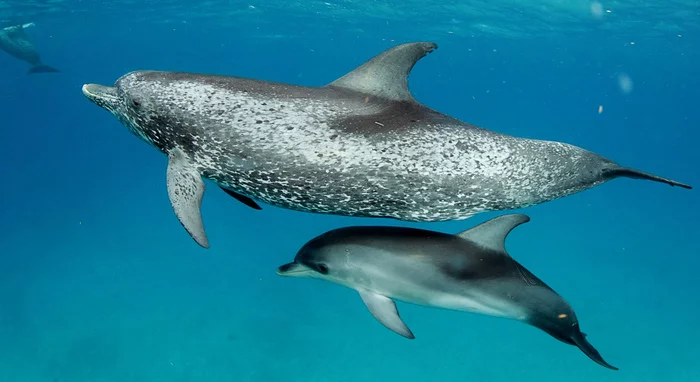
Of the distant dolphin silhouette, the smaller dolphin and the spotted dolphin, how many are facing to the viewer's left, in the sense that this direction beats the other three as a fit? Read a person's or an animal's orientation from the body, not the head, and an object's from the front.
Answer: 3

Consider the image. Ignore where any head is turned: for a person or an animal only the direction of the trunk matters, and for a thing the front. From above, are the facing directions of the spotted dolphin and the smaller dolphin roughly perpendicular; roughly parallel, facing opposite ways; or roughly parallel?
roughly parallel

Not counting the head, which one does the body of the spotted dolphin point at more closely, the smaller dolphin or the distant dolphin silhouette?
the distant dolphin silhouette

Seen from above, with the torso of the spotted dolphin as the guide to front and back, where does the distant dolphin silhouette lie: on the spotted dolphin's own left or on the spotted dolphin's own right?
on the spotted dolphin's own right

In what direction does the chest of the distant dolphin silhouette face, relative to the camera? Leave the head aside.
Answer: to the viewer's left

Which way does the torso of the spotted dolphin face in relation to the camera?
to the viewer's left

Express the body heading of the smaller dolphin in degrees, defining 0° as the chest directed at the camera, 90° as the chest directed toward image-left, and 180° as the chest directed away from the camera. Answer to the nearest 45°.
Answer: approximately 90°

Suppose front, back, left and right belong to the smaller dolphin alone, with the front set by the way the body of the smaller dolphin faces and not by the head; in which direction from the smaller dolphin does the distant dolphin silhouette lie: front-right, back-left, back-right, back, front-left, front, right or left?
front-right

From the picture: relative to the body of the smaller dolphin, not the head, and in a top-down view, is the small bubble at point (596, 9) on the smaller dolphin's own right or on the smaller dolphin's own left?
on the smaller dolphin's own right

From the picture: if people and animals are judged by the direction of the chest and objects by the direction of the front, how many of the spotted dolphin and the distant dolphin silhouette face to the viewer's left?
2

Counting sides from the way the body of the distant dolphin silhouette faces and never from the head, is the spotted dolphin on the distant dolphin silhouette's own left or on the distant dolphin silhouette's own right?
on the distant dolphin silhouette's own left

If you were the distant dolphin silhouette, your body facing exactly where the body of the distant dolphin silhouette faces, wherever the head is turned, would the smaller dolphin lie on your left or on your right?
on your left
